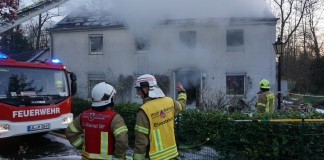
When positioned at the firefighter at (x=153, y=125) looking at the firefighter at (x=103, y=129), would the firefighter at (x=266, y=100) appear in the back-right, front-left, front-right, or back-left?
back-right

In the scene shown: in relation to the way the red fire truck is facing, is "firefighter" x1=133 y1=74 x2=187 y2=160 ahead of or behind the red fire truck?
ahead

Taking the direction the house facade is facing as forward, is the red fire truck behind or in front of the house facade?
in front

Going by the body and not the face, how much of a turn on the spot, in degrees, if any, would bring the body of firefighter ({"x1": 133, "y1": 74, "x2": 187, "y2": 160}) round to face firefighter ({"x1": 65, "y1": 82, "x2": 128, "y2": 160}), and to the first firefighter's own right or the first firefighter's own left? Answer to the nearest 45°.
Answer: approximately 45° to the first firefighter's own left

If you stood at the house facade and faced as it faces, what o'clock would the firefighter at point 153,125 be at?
The firefighter is roughly at 12 o'clock from the house facade.

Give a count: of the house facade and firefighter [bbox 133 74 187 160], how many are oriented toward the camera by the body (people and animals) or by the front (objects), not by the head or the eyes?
1

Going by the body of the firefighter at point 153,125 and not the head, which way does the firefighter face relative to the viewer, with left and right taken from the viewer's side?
facing away from the viewer and to the left of the viewer

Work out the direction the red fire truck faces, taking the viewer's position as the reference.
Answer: facing the viewer and to the right of the viewer

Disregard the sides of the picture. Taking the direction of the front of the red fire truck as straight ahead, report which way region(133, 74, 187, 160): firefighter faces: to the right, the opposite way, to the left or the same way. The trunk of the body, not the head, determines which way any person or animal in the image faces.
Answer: the opposite way

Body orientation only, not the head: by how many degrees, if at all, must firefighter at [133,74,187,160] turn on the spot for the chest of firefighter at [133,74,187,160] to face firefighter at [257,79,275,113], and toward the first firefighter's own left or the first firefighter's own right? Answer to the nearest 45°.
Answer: approximately 90° to the first firefighter's own right

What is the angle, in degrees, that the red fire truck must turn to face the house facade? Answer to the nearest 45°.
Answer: approximately 90° to its left

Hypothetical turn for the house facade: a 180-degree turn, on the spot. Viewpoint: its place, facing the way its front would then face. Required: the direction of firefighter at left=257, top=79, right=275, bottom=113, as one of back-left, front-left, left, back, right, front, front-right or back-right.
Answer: back

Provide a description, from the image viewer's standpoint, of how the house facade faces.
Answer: facing the viewer

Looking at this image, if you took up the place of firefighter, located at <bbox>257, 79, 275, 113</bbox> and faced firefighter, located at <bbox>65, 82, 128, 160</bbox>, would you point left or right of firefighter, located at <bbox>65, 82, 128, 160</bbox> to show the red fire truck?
right

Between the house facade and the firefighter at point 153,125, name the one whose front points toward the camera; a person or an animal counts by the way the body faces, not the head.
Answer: the house facade
